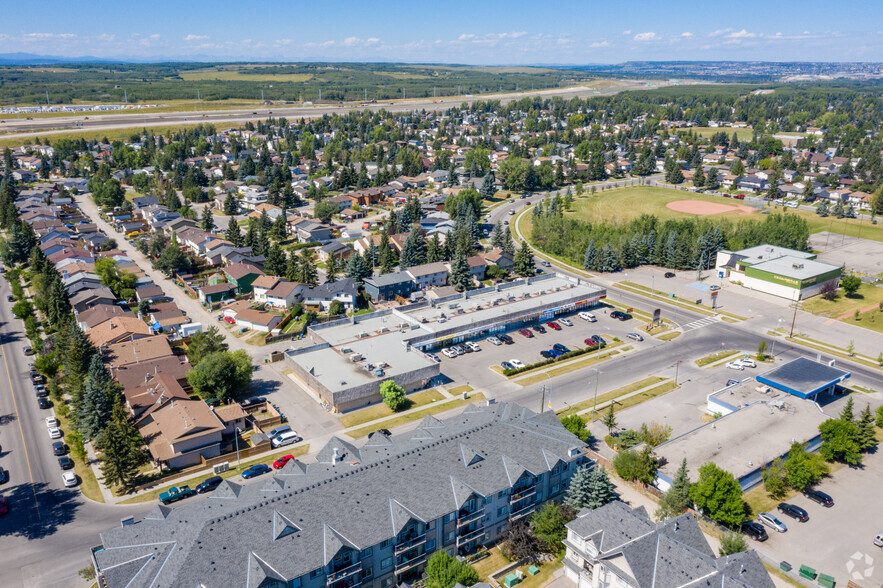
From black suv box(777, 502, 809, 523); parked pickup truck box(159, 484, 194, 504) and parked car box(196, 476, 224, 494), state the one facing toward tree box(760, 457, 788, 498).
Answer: the black suv

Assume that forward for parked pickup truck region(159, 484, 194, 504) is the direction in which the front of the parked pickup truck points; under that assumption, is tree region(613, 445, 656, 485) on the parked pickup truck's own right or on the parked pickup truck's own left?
on the parked pickup truck's own left

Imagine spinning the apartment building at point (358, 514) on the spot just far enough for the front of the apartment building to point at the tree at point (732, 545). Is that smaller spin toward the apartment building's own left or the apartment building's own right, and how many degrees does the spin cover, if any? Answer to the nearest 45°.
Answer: approximately 45° to the apartment building's own left

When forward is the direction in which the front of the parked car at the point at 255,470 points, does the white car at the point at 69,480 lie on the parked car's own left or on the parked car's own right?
on the parked car's own right

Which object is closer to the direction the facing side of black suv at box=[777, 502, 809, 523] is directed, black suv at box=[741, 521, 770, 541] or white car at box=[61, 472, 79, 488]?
the white car

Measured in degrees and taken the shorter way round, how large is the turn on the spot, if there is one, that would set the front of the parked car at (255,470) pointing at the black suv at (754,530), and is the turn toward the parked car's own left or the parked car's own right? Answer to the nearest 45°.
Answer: approximately 90° to the parked car's own left

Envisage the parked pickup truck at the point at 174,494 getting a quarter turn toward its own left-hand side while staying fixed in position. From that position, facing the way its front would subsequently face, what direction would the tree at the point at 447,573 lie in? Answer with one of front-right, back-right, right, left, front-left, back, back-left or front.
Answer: front

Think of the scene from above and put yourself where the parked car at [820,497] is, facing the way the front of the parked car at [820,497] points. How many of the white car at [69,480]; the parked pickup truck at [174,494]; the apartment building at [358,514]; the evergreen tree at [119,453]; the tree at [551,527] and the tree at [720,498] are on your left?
6
